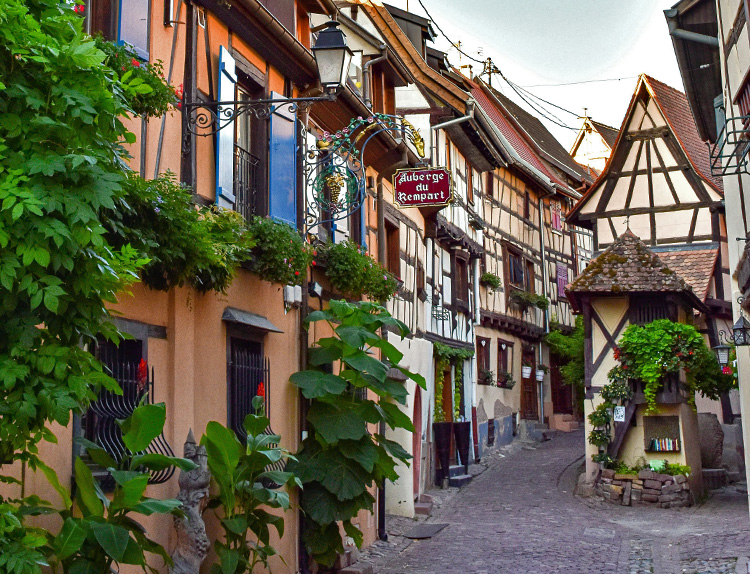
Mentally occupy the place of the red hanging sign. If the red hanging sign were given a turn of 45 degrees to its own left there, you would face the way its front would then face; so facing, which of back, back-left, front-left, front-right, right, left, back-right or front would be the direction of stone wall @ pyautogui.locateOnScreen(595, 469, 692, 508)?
left

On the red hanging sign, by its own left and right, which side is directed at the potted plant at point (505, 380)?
back

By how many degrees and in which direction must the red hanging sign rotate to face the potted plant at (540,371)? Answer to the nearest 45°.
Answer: approximately 180°

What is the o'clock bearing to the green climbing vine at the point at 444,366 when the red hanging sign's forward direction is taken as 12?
The green climbing vine is roughly at 6 o'clock from the red hanging sign.

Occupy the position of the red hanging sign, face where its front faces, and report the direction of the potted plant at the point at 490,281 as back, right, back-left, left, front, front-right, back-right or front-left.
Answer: back

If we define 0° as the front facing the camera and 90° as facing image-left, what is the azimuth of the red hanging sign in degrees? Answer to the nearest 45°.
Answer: approximately 0°

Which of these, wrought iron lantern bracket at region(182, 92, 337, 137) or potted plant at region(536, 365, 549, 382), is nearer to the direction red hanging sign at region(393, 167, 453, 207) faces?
the wrought iron lantern bracket

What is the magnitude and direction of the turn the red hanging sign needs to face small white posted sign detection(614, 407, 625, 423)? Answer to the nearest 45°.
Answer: approximately 135° to its left
